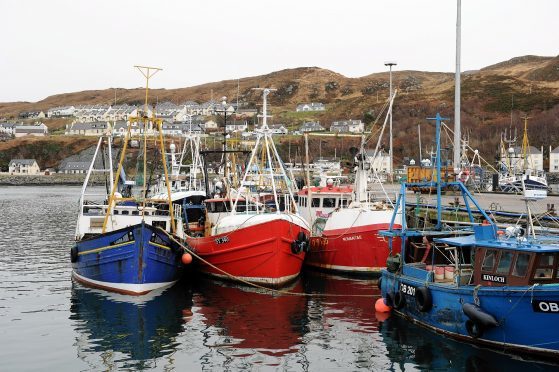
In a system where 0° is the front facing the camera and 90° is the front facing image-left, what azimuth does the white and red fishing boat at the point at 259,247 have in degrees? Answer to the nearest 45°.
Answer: approximately 315°

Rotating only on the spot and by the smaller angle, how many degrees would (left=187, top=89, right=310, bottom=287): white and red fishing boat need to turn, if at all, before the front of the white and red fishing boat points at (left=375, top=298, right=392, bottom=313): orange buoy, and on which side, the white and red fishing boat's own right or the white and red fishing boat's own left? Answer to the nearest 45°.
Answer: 0° — it already faces it

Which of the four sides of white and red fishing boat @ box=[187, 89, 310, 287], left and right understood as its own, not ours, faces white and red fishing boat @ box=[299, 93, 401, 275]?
left

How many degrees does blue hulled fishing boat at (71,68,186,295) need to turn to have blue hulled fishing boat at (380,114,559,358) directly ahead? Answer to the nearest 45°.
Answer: approximately 45° to its left

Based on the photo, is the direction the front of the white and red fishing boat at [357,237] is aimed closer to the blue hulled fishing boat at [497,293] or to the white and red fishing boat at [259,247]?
the blue hulled fishing boat

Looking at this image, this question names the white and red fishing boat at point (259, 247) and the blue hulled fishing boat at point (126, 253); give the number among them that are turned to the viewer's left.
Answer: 0
